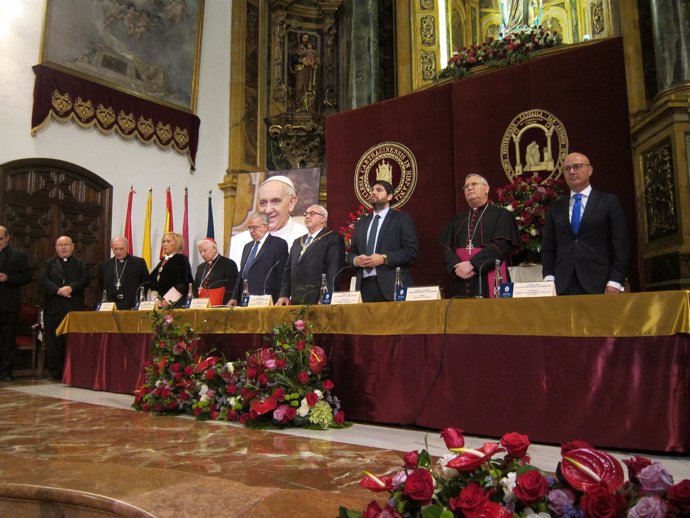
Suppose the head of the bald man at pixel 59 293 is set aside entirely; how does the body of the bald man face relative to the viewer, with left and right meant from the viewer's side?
facing the viewer

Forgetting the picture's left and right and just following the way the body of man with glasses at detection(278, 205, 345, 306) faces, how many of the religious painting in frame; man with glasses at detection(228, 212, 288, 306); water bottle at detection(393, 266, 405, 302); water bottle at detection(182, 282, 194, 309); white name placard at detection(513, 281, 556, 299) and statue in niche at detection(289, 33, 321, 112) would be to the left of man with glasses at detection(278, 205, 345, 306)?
2

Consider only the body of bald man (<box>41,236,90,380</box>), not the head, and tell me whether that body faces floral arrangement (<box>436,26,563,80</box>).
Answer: no

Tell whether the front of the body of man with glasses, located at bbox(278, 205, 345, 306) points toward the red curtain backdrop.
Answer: no

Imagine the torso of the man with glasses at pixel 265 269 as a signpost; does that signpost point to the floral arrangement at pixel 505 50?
no

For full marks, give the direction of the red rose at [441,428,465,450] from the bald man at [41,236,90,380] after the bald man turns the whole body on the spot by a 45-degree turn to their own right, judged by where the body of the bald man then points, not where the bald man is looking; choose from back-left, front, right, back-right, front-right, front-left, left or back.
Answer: front-left

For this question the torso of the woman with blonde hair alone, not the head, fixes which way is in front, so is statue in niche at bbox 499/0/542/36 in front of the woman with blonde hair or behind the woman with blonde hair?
behind

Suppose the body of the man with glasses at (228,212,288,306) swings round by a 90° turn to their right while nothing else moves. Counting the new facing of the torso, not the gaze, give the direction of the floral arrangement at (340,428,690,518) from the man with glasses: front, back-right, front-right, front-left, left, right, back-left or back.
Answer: back-left

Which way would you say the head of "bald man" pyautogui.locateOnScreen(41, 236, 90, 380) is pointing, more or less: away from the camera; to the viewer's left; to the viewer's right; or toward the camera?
toward the camera

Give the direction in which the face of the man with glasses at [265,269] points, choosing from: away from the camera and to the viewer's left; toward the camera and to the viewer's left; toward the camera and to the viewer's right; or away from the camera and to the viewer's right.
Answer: toward the camera and to the viewer's left

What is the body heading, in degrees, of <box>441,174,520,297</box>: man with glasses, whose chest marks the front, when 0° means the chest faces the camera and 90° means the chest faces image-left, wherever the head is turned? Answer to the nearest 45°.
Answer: approximately 45°

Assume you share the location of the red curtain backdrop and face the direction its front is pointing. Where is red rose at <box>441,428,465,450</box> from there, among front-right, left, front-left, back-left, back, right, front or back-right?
front-left

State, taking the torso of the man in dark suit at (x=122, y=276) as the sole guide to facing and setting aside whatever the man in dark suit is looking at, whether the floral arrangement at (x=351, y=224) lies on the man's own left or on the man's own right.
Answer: on the man's own left

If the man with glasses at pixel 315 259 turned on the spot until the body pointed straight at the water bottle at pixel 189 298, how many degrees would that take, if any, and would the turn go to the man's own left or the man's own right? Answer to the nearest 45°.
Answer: approximately 90° to the man's own right

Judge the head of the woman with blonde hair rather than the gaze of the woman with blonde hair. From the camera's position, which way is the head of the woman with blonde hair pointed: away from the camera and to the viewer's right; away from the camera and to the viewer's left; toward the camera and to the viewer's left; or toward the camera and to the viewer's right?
toward the camera and to the viewer's left

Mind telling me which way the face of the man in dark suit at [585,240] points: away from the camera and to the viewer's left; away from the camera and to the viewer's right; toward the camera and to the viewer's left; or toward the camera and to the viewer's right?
toward the camera and to the viewer's left

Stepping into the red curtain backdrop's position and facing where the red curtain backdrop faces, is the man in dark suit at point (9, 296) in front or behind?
in front

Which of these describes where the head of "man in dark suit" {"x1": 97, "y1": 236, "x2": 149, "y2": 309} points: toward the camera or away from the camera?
toward the camera
